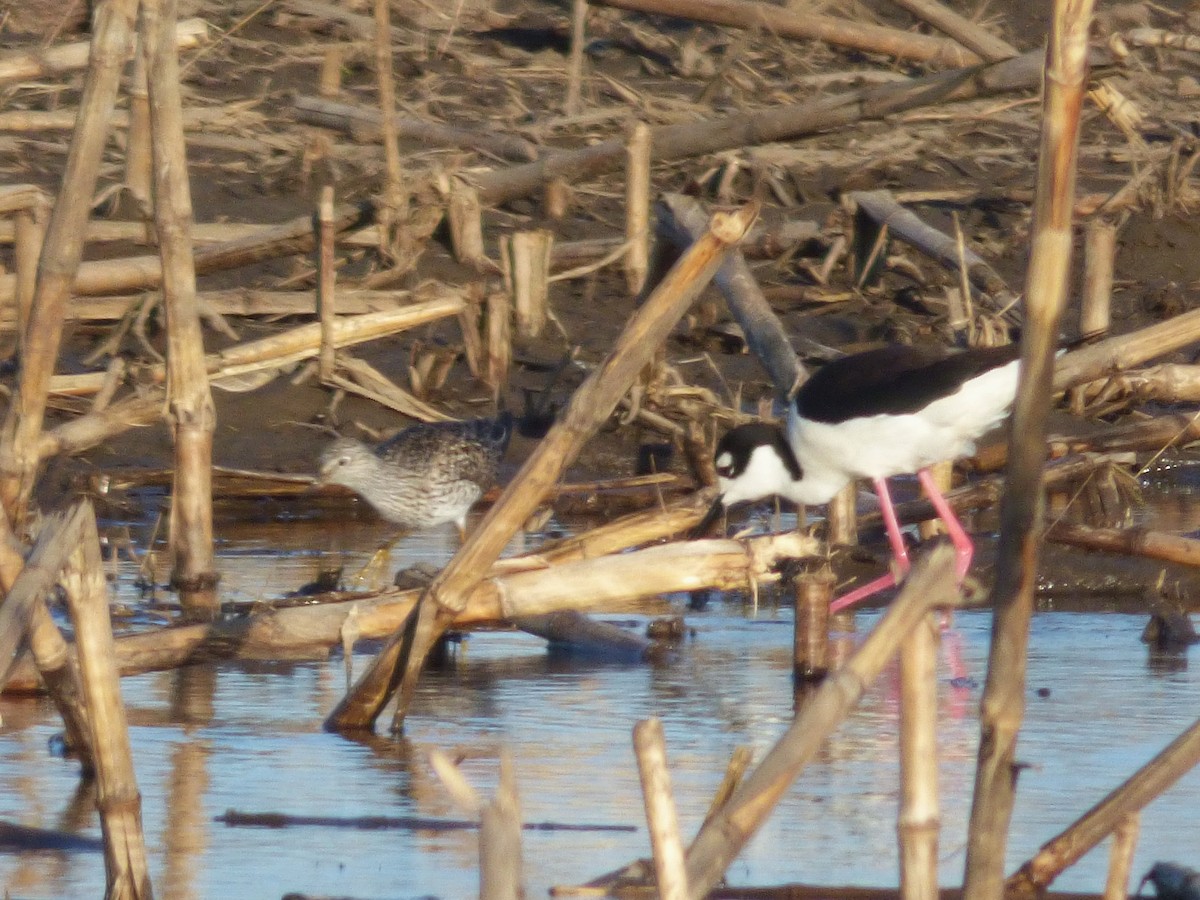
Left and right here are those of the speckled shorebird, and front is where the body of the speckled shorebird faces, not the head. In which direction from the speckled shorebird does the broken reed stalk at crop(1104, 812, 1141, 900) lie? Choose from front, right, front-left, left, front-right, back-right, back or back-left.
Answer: left

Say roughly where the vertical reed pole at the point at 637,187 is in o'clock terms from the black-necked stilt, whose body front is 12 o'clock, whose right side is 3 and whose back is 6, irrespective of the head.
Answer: The vertical reed pole is roughly at 2 o'clock from the black-necked stilt.

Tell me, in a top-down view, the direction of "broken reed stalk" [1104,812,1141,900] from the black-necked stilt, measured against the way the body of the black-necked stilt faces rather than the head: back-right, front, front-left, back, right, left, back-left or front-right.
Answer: left

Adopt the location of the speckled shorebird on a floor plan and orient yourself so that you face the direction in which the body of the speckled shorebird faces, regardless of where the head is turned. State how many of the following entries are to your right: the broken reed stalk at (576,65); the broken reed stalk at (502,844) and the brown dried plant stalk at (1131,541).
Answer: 1

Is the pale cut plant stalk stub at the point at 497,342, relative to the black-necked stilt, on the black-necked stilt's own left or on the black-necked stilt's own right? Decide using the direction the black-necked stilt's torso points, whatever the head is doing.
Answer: on the black-necked stilt's own right

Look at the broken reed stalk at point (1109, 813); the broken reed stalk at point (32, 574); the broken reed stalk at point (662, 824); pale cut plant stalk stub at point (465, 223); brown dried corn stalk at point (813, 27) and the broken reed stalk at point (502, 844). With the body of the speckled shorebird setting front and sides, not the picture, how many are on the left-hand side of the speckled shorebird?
4

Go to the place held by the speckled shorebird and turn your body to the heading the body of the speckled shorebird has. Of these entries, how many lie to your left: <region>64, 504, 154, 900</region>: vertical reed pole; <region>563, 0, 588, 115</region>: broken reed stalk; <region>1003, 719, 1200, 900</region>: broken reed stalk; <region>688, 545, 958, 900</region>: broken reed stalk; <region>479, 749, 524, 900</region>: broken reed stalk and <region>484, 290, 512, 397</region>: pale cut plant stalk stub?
4

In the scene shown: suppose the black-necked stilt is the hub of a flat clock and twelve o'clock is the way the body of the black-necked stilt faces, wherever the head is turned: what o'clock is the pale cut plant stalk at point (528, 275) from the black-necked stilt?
The pale cut plant stalk is roughly at 2 o'clock from the black-necked stilt.

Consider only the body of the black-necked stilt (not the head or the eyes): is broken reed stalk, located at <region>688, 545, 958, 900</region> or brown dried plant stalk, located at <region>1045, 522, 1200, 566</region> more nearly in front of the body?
the broken reed stalk

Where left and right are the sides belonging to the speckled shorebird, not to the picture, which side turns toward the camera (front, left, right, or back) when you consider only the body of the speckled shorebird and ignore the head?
left

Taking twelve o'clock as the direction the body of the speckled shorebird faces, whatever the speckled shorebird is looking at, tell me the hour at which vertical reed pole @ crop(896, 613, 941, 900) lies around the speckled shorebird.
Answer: The vertical reed pole is roughly at 9 o'clock from the speckled shorebird.

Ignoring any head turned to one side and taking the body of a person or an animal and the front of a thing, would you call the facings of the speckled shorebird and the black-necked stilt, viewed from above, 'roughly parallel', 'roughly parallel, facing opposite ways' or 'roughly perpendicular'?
roughly parallel

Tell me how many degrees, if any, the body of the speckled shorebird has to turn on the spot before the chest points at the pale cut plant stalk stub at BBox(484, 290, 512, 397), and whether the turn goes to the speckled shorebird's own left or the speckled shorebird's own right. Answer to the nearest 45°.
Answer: approximately 90° to the speckled shorebird's own right

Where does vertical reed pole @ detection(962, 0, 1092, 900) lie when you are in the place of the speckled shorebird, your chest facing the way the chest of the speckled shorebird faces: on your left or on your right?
on your left

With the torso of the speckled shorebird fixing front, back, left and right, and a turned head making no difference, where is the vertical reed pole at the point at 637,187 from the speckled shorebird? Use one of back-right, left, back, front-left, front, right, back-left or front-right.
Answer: back-right

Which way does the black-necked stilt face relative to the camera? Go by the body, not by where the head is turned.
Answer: to the viewer's left

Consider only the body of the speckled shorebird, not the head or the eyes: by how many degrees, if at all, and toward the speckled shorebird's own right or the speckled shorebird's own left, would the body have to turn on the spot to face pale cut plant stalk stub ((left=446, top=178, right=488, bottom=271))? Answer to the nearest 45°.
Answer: approximately 90° to the speckled shorebird's own right

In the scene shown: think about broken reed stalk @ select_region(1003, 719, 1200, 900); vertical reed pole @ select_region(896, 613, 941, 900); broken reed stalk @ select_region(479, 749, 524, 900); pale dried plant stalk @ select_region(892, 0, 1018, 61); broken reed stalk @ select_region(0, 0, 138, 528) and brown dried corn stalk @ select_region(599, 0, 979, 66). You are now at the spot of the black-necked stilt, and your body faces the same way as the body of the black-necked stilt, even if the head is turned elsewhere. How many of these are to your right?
2

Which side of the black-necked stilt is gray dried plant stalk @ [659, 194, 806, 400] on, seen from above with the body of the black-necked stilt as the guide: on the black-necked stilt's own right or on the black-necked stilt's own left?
on the black-necked stilt's own right

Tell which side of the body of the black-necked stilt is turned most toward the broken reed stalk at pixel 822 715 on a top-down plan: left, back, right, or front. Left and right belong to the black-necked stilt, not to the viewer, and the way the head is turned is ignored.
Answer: left
